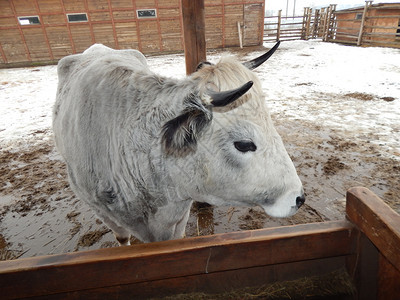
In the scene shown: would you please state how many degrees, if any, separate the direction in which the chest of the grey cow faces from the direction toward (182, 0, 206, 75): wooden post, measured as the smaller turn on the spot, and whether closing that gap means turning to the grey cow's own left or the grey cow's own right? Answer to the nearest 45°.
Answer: approximately 135° to the grey cow's own left

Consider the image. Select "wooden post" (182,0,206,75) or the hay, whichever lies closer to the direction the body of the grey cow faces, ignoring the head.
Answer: the hay

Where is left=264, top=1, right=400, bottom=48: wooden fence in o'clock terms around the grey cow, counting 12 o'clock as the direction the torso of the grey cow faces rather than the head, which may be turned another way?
The wooden fence is roughly at 9 o'clock from the grey cow.

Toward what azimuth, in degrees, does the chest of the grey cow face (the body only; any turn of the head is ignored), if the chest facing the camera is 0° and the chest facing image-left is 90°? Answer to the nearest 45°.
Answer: approximately 315°

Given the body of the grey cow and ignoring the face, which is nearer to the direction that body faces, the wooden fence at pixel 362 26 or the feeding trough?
the feeding trough

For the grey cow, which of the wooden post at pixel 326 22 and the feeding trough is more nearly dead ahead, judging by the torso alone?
the feeding trough

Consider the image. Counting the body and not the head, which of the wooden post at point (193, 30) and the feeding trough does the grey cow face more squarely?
the feeding trough

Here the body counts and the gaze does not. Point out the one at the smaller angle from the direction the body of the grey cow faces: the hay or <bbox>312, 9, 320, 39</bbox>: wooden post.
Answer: the hay

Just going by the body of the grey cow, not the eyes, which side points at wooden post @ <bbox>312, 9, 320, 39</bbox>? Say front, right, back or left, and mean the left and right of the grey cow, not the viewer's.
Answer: left

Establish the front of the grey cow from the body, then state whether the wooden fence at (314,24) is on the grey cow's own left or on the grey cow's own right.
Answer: on the grey cow's own left

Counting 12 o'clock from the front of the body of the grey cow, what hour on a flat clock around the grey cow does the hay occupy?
The hay is roughly at 12 o'clock from the grey cow.

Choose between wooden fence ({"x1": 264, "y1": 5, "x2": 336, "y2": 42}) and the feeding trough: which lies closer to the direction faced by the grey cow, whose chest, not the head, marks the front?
the feeding trough

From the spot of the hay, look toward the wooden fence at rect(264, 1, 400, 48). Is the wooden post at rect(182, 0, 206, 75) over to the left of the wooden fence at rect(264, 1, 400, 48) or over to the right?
left
